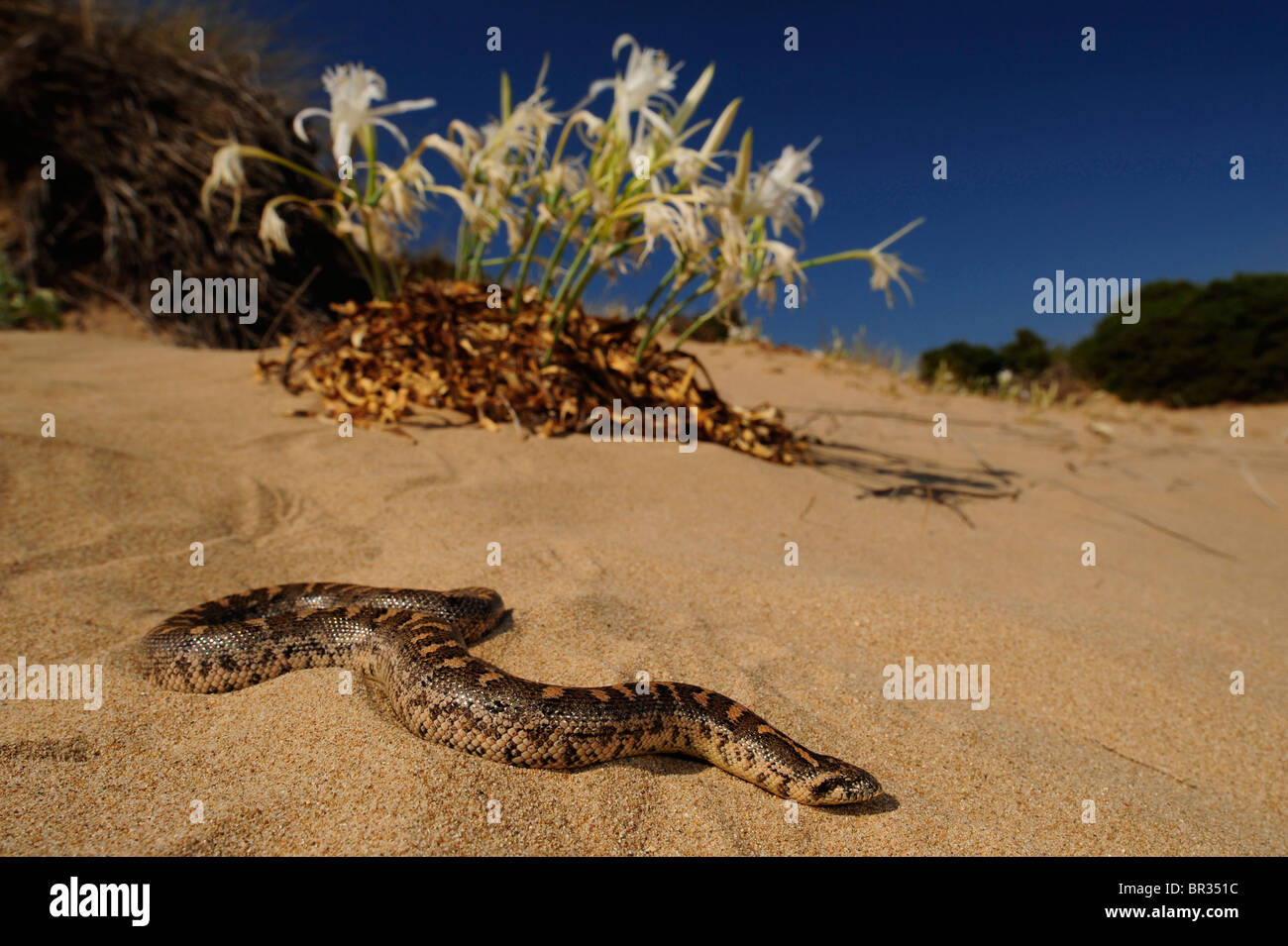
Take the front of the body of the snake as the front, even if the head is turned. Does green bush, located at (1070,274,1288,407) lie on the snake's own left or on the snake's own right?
on the snake's own left

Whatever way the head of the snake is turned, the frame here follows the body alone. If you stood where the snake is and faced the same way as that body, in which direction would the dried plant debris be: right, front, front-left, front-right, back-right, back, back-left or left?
back-left

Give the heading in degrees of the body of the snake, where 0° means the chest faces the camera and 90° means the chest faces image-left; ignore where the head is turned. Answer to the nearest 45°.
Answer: approximately 315°
